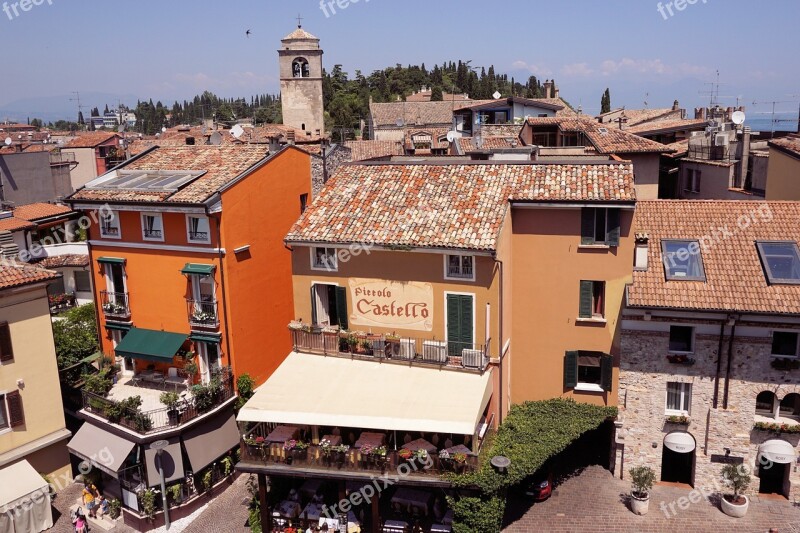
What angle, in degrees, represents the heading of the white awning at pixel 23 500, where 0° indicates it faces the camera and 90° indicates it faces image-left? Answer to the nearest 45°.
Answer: approximately 315°

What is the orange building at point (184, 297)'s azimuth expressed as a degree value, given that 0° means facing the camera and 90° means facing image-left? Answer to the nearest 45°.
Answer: approximately 45°

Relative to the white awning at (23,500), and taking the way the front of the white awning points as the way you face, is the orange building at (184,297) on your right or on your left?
on your left

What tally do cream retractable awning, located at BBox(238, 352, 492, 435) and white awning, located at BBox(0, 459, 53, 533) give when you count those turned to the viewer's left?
0

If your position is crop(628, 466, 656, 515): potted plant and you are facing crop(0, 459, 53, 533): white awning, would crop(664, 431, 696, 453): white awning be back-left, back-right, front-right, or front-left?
back-right

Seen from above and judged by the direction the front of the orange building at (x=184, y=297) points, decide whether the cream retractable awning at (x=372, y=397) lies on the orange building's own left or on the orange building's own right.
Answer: on the orange building's own left

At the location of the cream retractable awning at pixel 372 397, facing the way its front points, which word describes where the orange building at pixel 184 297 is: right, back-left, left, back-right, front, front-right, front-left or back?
back-right

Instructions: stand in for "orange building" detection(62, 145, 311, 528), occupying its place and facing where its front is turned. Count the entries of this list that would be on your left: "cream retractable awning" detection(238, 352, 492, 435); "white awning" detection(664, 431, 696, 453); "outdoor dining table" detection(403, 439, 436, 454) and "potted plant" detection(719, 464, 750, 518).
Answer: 4

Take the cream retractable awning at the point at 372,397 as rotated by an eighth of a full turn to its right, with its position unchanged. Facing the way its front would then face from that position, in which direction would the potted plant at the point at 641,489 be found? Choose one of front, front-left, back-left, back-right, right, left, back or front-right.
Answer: back-left
